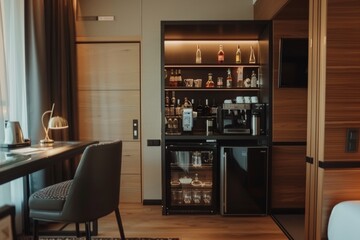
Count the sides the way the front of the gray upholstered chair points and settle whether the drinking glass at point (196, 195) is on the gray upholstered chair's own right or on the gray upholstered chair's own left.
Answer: on the gray upholstered chair's own right

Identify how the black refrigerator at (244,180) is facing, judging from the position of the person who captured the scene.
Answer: facing the viewer

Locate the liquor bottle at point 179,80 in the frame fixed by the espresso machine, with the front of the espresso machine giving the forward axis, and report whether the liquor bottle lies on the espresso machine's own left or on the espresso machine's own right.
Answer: on the espresso machine's own right

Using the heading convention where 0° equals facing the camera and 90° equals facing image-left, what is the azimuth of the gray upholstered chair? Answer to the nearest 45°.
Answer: approximately 135°

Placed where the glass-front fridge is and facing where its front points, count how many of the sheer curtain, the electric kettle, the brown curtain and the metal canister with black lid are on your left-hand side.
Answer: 1

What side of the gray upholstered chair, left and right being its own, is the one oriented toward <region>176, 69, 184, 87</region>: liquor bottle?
right

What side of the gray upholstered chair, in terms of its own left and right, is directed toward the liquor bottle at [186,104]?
right

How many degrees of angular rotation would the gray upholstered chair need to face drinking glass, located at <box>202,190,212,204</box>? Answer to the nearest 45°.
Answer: approximately 90° to its right

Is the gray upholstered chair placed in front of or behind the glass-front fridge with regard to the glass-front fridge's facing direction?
in front

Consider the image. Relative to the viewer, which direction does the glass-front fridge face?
toward the camera
